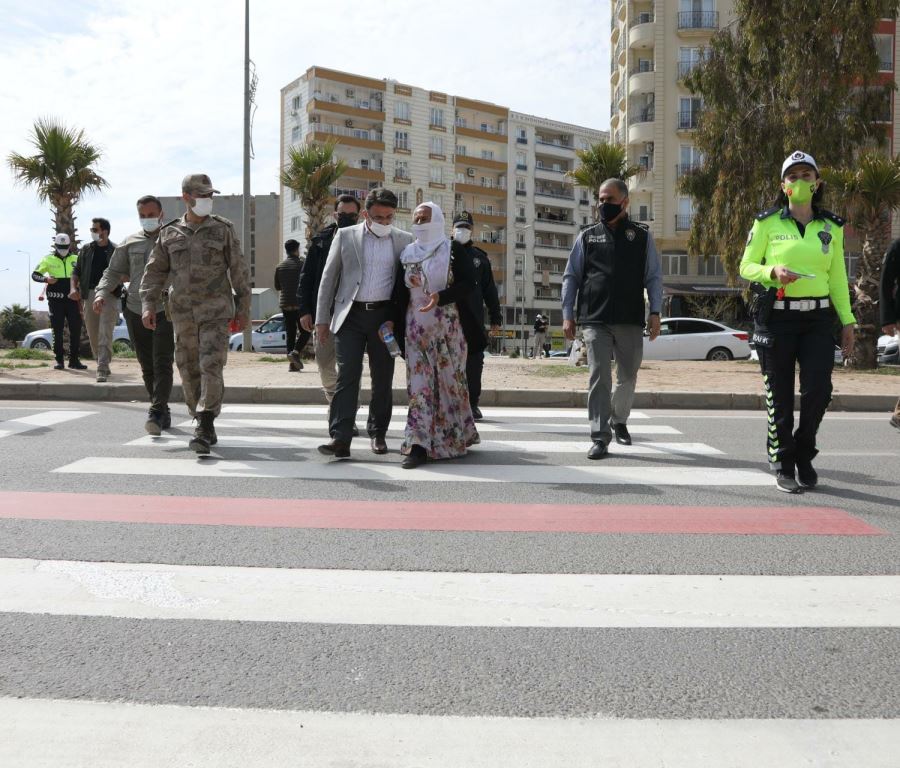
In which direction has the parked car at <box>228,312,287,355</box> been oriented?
to the viewer's left

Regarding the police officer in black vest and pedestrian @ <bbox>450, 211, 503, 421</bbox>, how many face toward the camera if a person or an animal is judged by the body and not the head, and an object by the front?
2

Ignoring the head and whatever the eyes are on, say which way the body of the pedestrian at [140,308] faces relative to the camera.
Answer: toward the camera

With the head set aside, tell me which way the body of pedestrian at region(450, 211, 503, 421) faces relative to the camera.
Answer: toward the camera

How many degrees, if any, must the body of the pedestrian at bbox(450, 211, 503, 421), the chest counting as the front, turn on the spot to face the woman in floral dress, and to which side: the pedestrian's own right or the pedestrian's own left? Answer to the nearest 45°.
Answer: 0° — they already face them

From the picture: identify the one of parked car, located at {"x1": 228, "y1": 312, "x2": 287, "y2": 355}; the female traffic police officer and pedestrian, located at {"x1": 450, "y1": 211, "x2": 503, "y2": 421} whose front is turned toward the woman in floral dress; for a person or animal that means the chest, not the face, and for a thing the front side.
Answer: the pedestrian

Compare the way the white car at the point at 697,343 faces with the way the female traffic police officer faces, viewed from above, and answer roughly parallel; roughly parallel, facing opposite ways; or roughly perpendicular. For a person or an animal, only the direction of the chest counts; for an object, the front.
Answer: roughly perpendicular

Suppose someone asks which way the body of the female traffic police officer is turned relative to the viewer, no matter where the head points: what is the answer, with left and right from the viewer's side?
facing the viewer

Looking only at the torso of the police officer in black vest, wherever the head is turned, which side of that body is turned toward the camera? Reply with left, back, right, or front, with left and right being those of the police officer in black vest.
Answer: front

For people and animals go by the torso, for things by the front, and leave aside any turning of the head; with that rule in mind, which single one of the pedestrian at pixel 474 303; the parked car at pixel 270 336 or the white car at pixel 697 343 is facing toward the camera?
the pedestrian

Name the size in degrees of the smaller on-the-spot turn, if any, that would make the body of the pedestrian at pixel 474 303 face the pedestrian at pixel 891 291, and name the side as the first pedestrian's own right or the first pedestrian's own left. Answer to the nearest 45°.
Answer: approximately 45° to the first pedestrian's own left

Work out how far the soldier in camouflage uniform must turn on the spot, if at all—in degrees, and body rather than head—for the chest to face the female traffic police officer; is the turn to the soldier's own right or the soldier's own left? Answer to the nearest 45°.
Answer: approximately 45° to the soldier's own left
